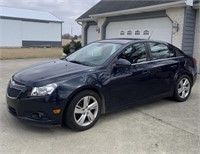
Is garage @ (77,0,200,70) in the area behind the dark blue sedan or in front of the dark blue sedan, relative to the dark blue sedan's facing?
behind

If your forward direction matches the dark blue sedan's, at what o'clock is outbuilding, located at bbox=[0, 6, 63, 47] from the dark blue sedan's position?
The outbuilding is roughly at 4 o'clock from the dark blue sedan.

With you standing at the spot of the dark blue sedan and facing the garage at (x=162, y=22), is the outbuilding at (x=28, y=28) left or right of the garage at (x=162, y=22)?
left
